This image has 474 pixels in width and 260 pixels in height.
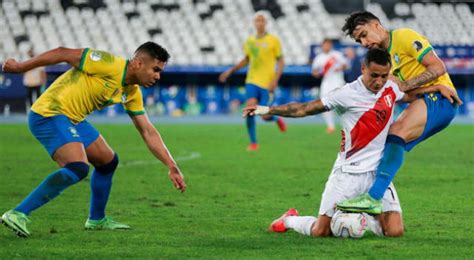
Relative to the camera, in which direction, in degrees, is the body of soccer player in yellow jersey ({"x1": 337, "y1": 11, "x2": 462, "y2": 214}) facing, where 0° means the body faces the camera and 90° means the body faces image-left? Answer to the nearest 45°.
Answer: approximately 90°

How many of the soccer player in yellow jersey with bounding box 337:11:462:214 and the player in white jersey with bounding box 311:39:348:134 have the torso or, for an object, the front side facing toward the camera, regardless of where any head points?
1

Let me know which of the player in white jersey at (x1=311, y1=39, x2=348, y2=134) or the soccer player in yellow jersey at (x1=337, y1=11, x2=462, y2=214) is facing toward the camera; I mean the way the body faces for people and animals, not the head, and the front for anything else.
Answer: the player in white jersey

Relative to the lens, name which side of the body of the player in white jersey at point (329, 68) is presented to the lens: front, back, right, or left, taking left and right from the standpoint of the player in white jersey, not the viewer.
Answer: front

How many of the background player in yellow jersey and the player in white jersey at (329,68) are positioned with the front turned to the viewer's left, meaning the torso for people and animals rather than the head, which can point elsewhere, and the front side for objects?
0

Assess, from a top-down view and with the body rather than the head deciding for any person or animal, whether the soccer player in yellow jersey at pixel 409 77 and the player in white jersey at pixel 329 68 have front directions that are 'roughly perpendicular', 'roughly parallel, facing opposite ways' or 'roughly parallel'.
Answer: roughly perpendicular

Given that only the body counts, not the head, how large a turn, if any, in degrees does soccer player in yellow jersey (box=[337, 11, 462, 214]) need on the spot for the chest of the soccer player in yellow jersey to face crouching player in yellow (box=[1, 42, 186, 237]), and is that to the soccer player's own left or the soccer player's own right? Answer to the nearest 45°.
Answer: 0° — they already face them

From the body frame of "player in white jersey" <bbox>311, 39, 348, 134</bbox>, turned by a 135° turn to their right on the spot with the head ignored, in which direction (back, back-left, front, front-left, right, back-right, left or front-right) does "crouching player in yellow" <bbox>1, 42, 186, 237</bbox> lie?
back-left

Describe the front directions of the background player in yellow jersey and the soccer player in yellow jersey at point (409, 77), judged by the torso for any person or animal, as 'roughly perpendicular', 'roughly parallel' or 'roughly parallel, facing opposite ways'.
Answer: roughly perpendicular

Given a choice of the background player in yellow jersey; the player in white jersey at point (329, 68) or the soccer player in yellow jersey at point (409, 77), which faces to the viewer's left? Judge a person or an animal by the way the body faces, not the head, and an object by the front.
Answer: the soccer player in yellow jersey

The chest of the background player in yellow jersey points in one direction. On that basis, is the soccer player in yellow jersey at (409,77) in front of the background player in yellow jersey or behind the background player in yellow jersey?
in front

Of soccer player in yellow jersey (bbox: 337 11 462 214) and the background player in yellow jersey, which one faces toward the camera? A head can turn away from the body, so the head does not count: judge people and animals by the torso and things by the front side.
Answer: the background player in yellow jersey

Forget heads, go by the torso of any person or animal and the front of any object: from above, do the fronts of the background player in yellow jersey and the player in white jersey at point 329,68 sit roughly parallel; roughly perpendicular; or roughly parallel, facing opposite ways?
roughly parallel

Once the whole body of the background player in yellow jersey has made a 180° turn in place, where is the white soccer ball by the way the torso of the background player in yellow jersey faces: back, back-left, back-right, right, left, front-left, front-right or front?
back
